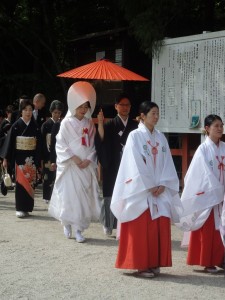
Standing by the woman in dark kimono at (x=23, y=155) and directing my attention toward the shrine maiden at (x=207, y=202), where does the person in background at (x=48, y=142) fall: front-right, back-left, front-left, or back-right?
back-left

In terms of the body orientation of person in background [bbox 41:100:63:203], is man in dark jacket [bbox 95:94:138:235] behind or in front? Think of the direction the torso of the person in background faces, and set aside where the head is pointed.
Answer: in front

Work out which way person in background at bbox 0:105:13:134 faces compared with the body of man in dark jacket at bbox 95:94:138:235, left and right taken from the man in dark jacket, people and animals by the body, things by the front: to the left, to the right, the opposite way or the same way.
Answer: the same way

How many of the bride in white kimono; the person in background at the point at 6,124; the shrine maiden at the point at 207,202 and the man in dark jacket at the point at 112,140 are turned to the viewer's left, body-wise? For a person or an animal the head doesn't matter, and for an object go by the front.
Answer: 0

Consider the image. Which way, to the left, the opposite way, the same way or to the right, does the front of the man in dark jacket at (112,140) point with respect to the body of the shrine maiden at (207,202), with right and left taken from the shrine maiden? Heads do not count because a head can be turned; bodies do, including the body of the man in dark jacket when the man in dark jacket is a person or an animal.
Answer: the same way

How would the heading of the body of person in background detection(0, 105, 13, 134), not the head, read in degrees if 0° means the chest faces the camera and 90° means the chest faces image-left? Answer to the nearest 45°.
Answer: approximately 315°

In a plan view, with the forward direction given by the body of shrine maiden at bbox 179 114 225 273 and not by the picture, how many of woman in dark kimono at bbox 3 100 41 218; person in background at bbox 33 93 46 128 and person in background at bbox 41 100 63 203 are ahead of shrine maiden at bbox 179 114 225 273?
0

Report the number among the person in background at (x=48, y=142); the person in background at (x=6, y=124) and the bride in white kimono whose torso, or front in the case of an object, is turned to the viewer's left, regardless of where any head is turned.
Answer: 0

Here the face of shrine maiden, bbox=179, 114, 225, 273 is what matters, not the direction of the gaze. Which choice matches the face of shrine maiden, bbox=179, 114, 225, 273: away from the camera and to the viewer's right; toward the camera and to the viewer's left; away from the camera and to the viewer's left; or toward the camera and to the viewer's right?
toward the camera and to the viewer's right

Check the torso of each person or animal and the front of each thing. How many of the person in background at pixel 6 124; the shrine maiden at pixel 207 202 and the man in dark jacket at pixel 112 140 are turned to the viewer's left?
0

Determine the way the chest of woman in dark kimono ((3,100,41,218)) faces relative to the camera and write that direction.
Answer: toward the camera

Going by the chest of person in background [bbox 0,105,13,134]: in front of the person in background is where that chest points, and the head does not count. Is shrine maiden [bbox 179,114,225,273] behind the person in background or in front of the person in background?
in front

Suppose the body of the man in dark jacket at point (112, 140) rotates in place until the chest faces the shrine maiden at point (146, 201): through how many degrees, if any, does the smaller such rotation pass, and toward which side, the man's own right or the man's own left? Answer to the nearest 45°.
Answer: approximately 45° to the man's own right

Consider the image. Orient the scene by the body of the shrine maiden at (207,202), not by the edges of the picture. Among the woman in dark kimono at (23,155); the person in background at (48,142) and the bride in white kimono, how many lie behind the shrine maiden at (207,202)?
3

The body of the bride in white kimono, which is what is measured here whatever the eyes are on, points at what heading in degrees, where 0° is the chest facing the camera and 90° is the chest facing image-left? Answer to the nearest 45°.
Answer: approximately 315°

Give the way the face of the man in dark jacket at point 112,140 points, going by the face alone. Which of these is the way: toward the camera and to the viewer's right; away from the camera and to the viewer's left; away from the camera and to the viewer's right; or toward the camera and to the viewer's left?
toward the camera and to the viewer's right
